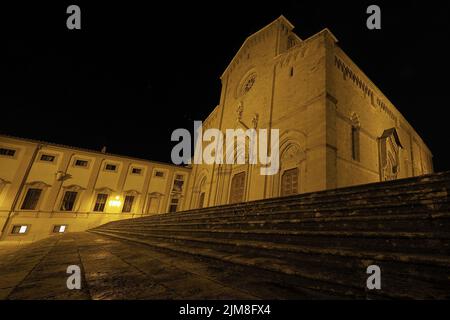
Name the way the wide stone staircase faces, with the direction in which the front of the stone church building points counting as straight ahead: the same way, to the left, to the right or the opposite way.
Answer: the same way

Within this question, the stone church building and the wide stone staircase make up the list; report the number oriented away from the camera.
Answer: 0

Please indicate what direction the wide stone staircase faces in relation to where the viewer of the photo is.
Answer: facing the viewer and to the left of the viewer

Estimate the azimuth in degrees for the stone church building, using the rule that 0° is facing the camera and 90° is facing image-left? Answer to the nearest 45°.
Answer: approximately 45°
